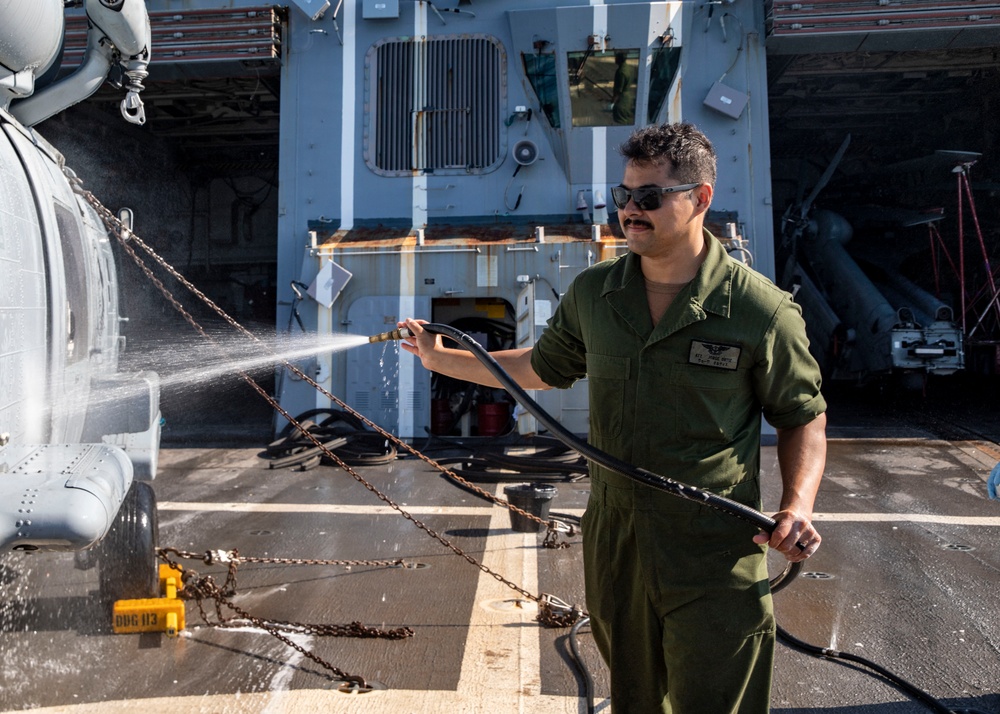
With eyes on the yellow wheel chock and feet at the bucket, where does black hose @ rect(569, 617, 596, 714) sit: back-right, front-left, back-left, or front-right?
front-left

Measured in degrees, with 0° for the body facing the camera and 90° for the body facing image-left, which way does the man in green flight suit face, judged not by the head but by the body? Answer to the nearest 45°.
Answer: approximately 45°

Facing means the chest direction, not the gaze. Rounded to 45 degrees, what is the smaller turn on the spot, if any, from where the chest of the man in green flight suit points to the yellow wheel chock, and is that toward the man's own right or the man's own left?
approximately 90° to the man's own right

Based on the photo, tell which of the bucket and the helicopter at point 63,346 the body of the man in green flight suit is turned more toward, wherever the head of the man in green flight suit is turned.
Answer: the helicopter

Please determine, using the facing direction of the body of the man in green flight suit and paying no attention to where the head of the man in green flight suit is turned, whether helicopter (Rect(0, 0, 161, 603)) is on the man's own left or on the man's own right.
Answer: on the man's own right

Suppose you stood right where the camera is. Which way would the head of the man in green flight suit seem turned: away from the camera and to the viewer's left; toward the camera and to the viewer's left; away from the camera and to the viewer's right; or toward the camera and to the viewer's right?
toward the camera and to the viewer's left

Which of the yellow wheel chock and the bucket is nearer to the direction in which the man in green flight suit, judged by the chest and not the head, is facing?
the yellow wheel chock

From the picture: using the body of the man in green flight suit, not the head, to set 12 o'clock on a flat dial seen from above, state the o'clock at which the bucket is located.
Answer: The bucket is roughly at 4 o'clock from the man in green flight suit.
